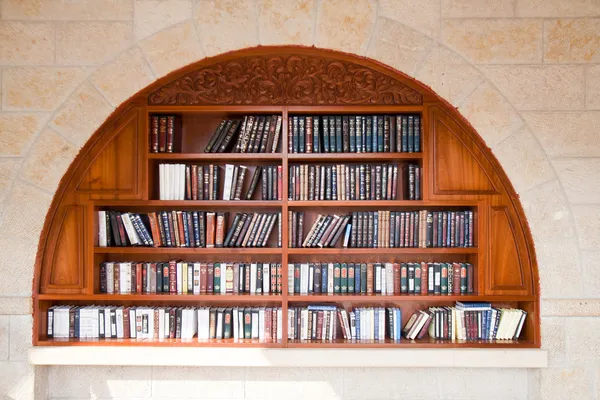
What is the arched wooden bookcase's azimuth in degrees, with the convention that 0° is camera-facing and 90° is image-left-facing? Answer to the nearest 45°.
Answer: approximately 0°
